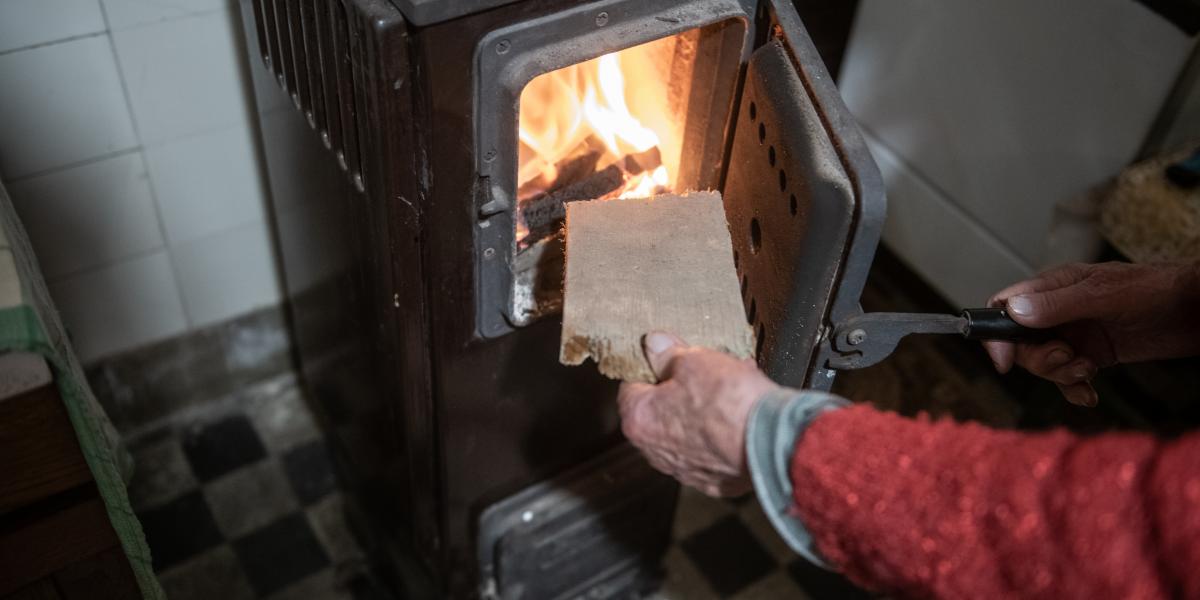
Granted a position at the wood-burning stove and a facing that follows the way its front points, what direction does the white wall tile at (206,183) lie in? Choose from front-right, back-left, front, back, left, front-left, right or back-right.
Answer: back

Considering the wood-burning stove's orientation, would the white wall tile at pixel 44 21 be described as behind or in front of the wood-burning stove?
behind

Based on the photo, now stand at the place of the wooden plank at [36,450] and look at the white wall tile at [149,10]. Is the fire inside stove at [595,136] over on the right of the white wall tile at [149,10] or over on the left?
right

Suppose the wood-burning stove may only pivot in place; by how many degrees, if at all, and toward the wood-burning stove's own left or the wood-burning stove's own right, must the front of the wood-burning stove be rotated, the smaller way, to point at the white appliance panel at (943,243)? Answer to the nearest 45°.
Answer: approximately 90° to the wood-burning stove's own left

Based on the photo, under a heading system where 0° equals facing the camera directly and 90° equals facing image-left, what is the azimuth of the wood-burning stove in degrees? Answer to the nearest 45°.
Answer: approximately 315°
